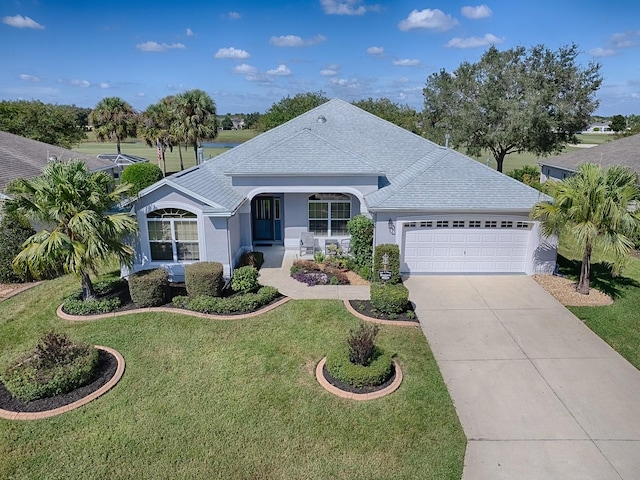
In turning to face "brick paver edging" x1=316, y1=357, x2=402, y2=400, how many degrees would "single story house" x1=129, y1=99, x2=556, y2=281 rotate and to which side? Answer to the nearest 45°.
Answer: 0° — it already faces it

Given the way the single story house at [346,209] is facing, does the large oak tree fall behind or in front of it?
behind

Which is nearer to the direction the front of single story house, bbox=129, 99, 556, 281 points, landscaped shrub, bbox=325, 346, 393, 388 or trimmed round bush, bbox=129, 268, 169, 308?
the landscaped shrub

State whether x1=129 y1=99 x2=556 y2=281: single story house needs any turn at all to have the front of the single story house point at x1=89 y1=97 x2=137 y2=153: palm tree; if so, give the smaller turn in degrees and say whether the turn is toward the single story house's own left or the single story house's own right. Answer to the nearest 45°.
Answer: approximately 135° to the single story house's own right

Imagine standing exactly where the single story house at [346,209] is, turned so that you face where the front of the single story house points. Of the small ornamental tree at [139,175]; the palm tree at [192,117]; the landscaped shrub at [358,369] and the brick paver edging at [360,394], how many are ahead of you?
2

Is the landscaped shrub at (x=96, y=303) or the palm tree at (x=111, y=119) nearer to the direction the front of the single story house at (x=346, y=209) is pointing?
the landscaped shrub

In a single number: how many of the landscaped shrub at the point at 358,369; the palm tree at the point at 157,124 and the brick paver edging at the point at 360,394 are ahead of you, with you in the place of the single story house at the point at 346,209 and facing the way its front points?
2

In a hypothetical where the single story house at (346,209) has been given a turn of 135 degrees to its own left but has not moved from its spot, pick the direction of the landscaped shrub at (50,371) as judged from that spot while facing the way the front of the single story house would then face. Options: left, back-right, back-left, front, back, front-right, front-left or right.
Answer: back

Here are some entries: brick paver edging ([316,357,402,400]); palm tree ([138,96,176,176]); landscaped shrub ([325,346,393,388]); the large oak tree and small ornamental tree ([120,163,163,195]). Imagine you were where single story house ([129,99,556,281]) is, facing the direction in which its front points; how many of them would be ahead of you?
2

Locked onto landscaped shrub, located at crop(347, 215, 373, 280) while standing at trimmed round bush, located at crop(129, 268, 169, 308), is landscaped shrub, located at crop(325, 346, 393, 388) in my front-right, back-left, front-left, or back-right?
front-right

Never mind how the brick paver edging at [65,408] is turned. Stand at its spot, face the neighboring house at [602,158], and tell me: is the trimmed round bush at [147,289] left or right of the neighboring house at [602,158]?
left

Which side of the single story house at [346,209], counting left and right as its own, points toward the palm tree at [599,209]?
left

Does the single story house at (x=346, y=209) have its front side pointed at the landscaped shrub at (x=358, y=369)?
yes

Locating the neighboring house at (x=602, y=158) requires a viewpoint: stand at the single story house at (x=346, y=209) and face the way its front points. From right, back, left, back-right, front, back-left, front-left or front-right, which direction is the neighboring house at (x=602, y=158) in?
back-left

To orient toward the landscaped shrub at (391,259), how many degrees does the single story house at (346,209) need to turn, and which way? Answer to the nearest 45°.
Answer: approximately 45° to its left

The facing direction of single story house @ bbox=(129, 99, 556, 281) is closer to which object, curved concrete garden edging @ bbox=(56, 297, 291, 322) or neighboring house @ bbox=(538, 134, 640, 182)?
the curved concrete garden edging

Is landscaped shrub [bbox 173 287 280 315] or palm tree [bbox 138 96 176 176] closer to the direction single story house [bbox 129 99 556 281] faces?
the landscaped shrub

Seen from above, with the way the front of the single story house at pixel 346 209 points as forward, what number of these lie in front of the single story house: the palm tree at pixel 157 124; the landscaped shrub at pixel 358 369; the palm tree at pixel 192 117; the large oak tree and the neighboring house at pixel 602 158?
1

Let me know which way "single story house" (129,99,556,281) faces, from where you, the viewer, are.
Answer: facing the viewer

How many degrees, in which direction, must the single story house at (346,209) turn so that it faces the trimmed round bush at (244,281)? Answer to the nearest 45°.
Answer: approximately 45° to its right
